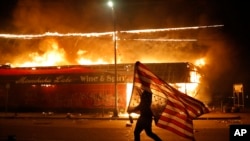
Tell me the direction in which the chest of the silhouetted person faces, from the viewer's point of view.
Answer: to the viewer's left

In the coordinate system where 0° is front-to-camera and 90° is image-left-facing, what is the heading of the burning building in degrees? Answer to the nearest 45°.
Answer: approximately 0°

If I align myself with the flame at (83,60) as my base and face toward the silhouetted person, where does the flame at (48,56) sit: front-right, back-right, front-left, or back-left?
back-right

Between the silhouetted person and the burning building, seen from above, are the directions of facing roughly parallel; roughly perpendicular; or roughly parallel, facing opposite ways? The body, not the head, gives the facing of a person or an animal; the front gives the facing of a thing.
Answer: roughly perpendicular

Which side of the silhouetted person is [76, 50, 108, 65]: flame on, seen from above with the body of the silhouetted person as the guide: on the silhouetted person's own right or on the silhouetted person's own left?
on the silhouetted person's own right
